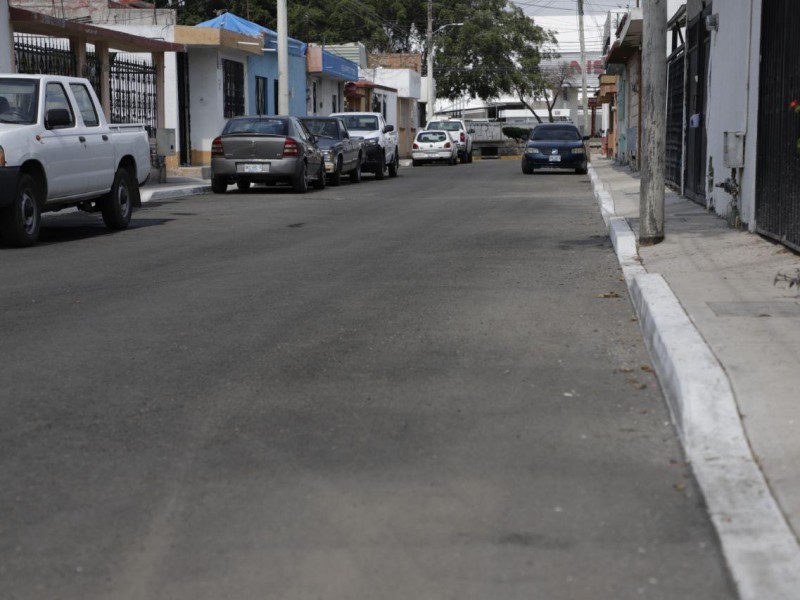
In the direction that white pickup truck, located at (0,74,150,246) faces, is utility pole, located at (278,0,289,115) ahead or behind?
behind

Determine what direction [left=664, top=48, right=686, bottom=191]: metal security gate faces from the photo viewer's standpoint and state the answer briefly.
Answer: facing to the left of the viewer

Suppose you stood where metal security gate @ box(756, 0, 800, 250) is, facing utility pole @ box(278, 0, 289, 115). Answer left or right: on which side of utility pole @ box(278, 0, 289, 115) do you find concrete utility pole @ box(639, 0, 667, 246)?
left

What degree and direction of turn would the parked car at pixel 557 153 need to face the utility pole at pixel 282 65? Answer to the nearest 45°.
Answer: approximately 45° to its right

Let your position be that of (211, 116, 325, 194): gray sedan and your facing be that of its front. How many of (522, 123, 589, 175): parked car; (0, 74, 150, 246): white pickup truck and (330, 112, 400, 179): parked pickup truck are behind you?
1

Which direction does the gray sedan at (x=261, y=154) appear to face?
away from the camera

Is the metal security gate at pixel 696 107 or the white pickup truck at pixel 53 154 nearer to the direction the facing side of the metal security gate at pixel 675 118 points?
the white pickup truck

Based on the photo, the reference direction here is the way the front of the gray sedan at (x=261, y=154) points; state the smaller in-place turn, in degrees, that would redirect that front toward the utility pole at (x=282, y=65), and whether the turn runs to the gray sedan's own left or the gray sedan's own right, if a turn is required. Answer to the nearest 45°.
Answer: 0° — it already faces it

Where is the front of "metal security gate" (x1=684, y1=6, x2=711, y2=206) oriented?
to the viewer's left

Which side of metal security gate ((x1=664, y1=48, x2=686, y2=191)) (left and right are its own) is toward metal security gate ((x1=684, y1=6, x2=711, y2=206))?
left

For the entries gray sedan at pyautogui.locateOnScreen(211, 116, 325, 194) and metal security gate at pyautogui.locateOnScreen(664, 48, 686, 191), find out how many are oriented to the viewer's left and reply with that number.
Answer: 1

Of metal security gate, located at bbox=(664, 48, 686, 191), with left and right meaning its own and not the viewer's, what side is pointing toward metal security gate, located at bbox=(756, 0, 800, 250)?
left
